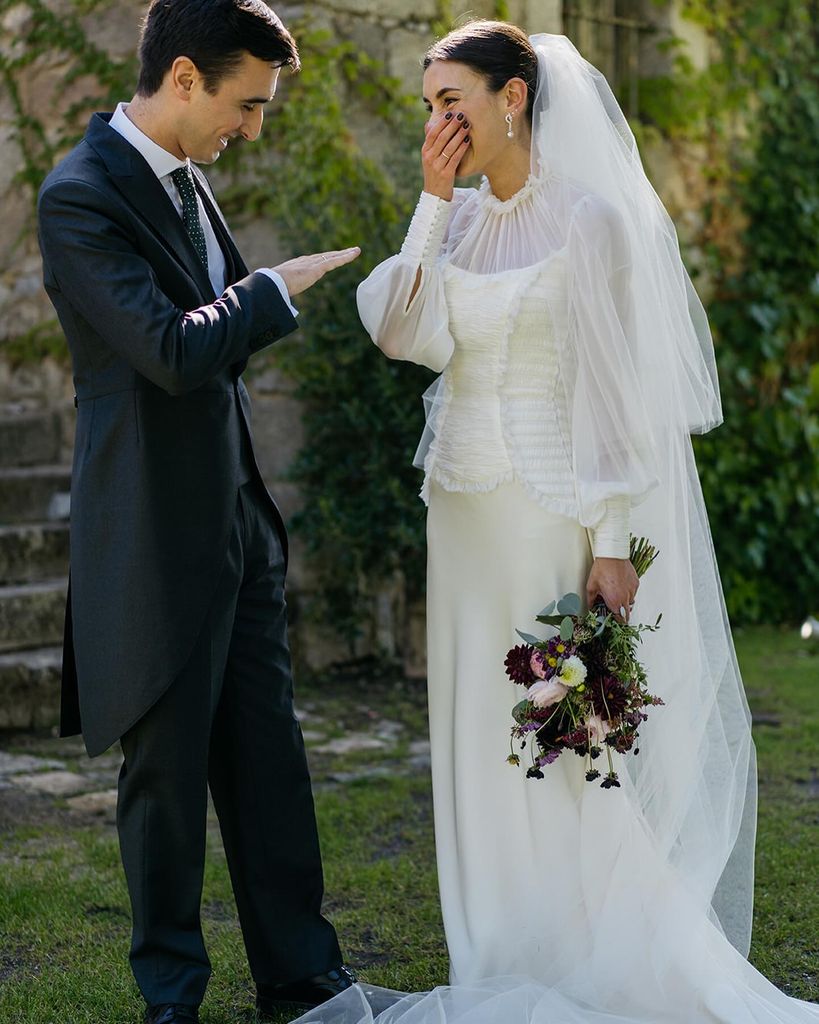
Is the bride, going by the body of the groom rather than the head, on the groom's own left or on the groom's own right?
on the groom's own left

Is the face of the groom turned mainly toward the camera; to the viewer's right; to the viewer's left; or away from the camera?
to the viewer's right

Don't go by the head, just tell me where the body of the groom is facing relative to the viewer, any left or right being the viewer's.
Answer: facing the viewer and to the right of the viewer

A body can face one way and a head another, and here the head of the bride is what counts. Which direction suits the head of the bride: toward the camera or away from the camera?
toward the camera

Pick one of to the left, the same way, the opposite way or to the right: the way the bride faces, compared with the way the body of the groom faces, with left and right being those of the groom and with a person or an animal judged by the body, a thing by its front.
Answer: to the right

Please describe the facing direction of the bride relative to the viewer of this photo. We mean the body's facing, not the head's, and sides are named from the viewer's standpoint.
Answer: facing the viewer and to the left of the viewer

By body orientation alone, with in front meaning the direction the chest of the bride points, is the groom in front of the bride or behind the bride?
in front

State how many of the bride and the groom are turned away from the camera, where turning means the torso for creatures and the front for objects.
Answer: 0
